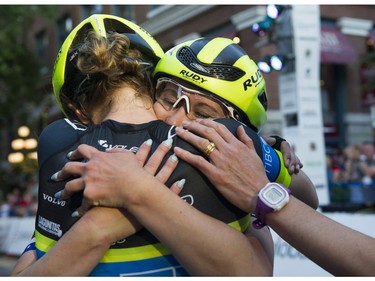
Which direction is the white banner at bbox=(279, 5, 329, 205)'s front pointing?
toward the camera

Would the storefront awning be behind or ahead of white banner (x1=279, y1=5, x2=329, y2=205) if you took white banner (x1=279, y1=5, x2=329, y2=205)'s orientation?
behind

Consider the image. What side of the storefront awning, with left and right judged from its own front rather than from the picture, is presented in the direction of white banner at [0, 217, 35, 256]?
right

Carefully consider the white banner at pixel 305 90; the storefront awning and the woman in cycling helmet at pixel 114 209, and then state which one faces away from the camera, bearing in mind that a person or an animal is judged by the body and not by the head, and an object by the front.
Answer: the woman in cycling helmet

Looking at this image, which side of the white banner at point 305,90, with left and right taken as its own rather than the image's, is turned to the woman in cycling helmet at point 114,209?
front

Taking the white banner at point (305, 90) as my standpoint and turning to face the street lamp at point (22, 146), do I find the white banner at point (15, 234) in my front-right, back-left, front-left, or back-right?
front-left
